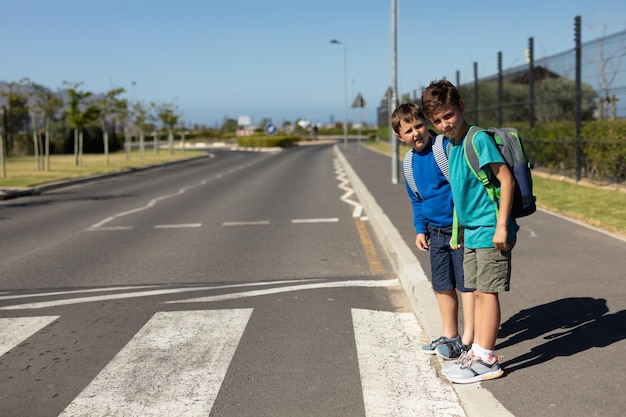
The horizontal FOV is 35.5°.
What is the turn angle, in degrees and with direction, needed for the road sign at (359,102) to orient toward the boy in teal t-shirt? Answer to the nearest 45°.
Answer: approximately 180°

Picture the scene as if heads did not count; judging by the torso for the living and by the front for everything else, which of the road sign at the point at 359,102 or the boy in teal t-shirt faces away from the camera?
the road sign

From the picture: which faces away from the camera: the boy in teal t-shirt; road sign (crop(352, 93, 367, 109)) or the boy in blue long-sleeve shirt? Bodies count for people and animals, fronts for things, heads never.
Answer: the road sign

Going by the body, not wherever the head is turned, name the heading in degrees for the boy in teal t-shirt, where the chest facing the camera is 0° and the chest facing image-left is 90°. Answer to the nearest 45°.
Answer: approximately 45°

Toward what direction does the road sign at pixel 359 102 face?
away from the camera

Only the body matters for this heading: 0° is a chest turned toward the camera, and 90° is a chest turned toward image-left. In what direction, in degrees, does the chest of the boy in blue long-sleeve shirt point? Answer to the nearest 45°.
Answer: approximately 45°

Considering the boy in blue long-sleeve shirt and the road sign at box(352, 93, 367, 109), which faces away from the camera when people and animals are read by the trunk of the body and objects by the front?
the road sign
